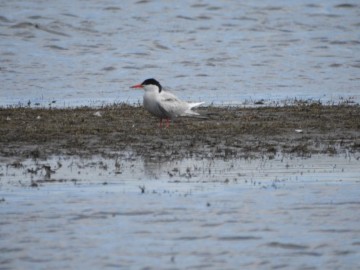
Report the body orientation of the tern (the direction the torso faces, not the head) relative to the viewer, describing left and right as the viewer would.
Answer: facing to the left of the viewer
